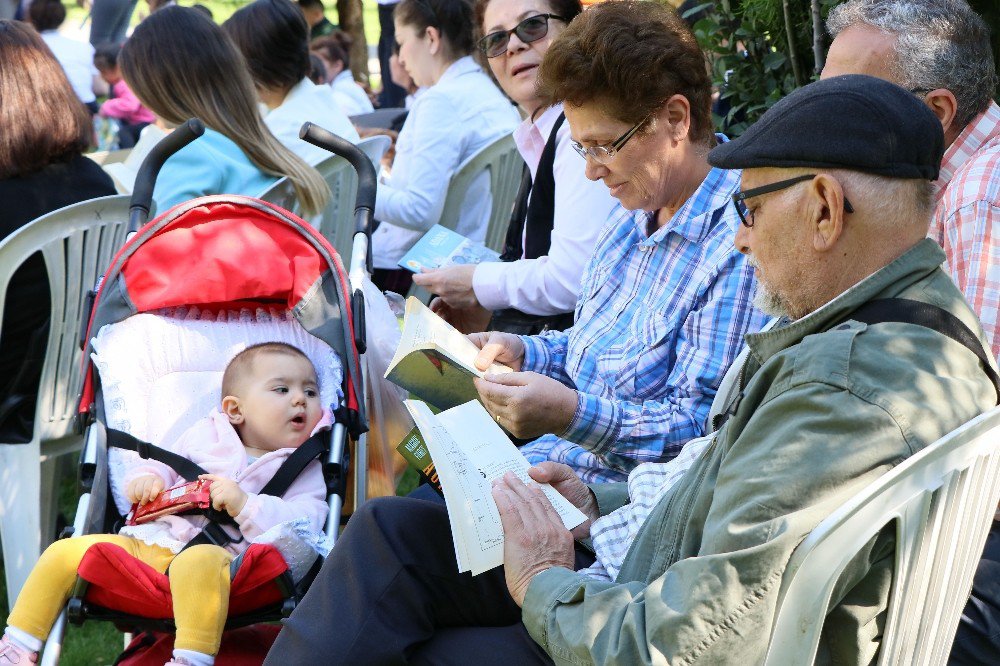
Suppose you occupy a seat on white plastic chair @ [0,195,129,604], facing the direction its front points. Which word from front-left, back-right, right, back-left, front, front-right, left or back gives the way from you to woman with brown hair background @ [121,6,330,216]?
right

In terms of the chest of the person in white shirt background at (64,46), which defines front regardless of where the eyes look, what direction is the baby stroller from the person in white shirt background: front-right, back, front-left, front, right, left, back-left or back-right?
back

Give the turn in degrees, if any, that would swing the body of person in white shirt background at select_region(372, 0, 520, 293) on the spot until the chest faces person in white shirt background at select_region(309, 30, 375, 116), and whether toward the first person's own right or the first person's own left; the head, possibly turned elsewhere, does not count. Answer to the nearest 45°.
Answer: approximately 90° to the first person's own right

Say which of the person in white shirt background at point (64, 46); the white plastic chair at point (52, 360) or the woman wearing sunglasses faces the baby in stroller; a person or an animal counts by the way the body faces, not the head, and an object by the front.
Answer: the woman wearing sunglasses

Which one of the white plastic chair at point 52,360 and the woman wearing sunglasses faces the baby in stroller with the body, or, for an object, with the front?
the woman wearing sunglasses

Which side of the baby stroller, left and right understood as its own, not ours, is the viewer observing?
front

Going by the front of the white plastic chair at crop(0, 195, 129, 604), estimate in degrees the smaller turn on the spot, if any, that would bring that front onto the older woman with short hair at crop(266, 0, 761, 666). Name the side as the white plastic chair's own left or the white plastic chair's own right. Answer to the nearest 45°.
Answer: approximately 180°

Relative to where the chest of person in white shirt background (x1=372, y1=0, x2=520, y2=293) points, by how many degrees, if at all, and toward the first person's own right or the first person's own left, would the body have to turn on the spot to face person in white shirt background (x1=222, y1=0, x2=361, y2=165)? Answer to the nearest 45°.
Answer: approximately 45° to the first person's own right

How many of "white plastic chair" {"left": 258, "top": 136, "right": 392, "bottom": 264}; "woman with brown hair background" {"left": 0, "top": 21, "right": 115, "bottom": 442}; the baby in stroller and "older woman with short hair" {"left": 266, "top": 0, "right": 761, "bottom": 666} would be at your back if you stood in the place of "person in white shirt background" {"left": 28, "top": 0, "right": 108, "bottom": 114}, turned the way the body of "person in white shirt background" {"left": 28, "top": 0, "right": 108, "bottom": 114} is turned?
4

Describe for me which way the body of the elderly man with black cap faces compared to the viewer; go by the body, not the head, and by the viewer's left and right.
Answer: facing to the left of the viewer

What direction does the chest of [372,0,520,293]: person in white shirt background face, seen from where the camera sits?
to the viewer's left

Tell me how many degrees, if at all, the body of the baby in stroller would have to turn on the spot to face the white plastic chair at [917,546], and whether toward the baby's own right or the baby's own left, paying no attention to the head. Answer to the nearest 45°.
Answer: approximately 90° to the baby's own left

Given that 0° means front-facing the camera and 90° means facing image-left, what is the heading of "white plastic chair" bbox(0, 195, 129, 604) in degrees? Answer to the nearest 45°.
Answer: approximately 135°

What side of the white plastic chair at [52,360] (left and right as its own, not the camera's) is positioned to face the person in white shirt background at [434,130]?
right
